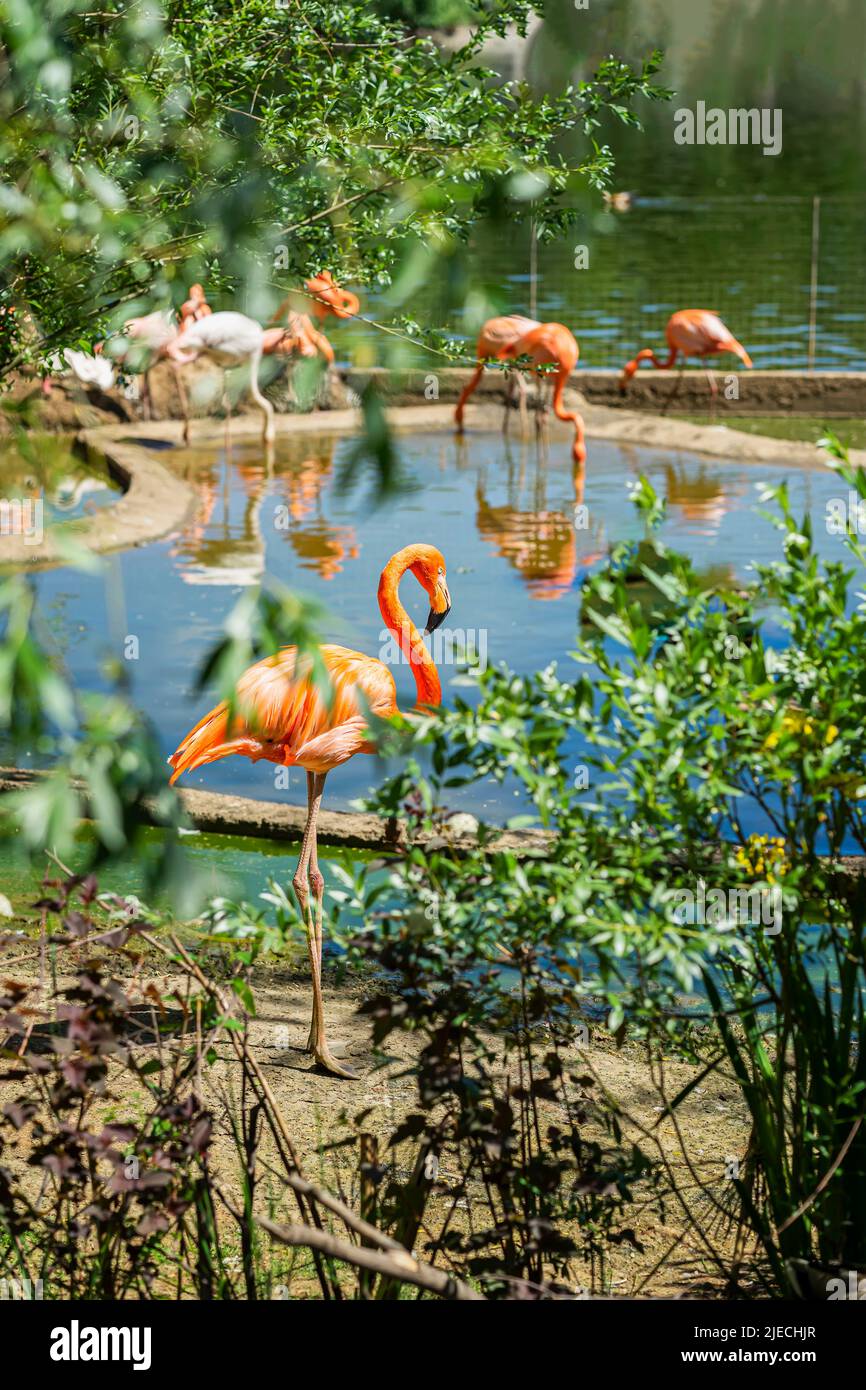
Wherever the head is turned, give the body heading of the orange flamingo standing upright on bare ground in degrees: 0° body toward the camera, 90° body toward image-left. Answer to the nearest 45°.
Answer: approximately 270°

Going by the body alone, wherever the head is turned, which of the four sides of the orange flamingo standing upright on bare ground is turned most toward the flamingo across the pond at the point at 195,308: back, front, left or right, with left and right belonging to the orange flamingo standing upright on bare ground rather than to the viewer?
left

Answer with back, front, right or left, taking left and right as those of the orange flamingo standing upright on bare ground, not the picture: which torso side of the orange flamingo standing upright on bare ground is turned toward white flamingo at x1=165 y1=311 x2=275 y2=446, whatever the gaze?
left

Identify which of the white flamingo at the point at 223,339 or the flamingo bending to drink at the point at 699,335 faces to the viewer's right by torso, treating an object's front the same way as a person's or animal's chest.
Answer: the white flamingo

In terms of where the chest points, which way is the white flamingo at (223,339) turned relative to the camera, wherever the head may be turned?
to the viewer's right

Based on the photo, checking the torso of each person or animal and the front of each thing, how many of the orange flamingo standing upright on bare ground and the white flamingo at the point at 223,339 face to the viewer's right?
2

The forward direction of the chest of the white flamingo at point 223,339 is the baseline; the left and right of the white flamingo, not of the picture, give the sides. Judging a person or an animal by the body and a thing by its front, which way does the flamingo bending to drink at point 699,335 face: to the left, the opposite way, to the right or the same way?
the opposite way
